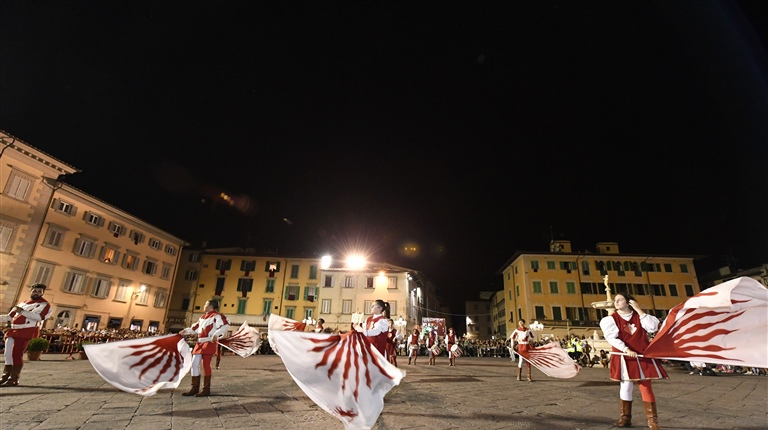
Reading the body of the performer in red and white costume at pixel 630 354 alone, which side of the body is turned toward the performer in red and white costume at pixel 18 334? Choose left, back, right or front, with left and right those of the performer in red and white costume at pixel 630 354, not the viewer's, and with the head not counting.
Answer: right

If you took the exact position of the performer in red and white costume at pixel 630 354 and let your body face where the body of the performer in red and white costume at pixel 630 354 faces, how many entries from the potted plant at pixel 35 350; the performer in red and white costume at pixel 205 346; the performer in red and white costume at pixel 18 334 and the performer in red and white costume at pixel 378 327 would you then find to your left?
0

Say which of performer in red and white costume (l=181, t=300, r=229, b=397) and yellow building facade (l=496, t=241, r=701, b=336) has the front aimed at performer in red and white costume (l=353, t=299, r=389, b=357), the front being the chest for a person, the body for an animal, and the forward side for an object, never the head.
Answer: the yellow building facade

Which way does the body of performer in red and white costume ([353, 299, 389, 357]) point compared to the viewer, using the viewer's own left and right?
facing the viewer and to the left of the viewer

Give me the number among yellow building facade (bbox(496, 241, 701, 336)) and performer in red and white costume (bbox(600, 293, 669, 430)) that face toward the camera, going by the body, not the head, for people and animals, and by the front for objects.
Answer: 2

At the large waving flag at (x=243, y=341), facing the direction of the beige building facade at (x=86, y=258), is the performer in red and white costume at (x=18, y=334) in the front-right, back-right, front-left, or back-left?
front-left

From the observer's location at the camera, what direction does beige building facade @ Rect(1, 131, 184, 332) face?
facing the viewer and to the right of the viewer

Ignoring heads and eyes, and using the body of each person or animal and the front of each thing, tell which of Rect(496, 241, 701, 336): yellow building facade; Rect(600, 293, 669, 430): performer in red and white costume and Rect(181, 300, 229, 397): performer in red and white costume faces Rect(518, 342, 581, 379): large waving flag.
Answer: the yellow building facade

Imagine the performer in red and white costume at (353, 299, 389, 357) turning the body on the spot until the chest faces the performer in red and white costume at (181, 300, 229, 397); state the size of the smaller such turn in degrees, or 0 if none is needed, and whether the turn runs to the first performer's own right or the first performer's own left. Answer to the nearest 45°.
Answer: approximately 45° to the first performer's own right

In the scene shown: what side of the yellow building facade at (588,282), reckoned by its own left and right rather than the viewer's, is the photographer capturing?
front

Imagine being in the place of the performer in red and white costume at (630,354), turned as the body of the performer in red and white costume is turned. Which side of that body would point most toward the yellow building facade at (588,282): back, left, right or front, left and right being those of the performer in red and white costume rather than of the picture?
back

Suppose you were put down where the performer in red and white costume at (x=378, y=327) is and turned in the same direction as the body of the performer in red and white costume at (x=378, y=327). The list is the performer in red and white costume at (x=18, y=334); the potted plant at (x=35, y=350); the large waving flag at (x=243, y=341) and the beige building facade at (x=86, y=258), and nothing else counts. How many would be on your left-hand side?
0

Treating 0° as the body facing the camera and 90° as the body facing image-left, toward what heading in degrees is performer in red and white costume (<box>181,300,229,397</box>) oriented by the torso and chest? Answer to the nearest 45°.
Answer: approximately 45°

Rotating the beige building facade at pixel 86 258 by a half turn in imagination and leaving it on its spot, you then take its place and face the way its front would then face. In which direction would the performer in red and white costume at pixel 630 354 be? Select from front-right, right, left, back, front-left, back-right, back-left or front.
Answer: back-left

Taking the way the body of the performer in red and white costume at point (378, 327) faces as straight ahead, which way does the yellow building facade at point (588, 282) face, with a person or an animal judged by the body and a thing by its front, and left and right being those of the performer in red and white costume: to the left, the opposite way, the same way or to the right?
the same way

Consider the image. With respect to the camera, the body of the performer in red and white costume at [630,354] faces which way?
toward the camera

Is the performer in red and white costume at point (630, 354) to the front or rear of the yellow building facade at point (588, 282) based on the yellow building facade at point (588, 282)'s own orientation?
to the front

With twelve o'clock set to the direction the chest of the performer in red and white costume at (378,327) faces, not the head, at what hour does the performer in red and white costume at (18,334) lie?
the performer in red and white costume at (18,334) is roughly at 2 o'clock from the performer in red and white costume at (378,327).

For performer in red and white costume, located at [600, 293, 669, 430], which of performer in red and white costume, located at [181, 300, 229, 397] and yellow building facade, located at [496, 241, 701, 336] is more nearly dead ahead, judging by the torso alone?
the performer in red and white costume

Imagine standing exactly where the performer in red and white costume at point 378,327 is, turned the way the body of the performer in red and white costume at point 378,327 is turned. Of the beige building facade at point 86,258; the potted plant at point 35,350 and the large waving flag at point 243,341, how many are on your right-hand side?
3
